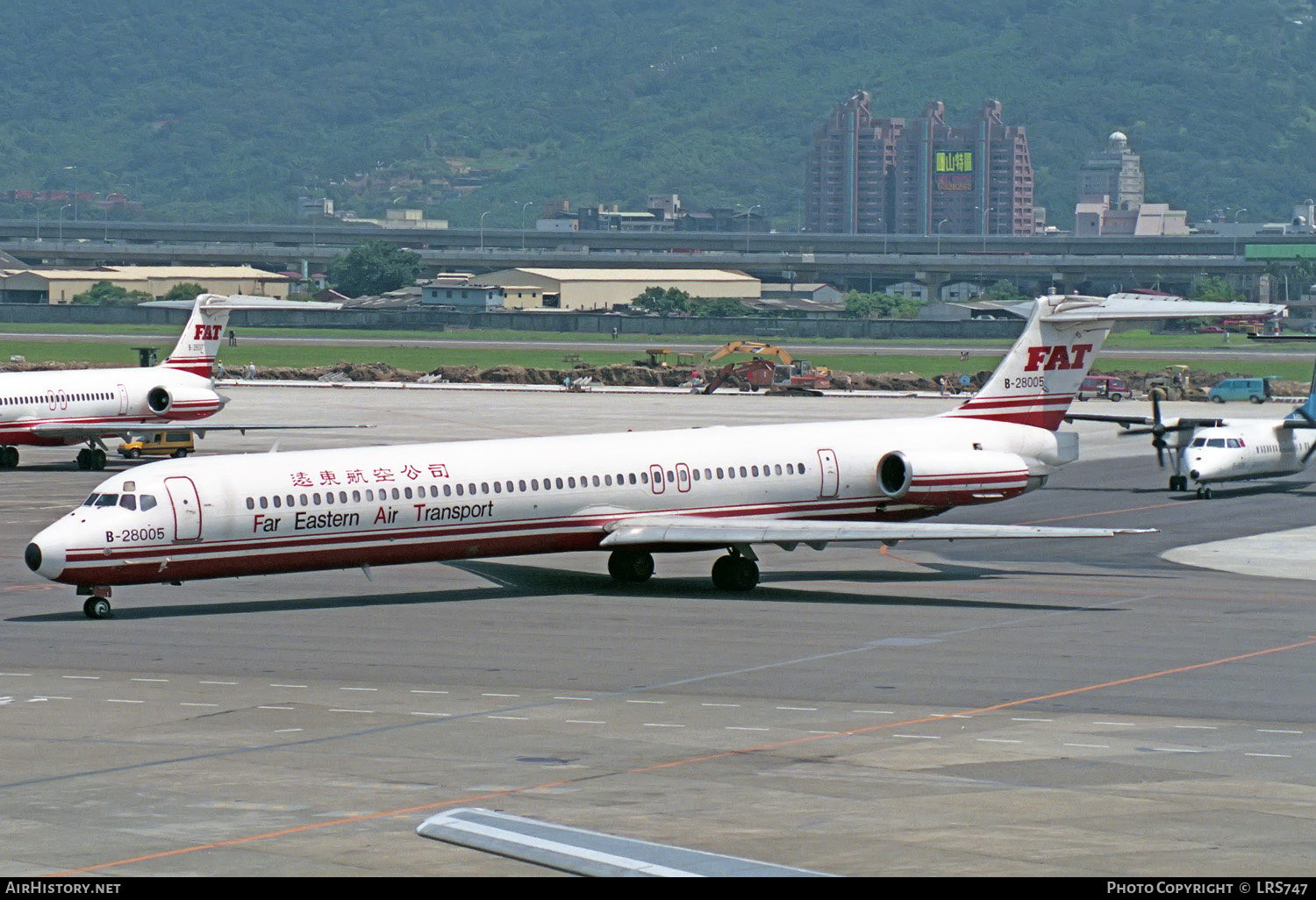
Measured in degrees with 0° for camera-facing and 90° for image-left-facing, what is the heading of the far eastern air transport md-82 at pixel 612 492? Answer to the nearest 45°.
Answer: approximately 45°
